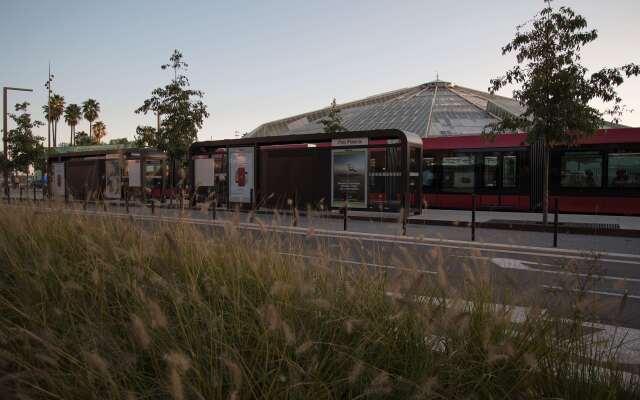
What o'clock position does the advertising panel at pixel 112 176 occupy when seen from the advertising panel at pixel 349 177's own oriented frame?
the advertising panel at pixel 112 176 is roughly at 4 o'clock from the advertising panel at pixel 349 177.

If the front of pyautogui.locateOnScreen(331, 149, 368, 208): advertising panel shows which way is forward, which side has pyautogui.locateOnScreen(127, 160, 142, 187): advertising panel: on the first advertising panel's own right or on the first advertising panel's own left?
on the first advertising panel's own right

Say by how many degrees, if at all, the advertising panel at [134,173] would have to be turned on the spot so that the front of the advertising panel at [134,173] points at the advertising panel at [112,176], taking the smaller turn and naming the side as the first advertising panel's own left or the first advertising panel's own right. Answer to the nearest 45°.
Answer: approximately 135° to the first advertising panel's own right

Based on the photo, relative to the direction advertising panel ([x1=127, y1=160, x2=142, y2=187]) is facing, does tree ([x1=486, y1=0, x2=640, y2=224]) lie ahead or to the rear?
ahead

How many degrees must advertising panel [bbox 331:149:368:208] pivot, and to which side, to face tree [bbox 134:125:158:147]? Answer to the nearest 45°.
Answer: approximately 135° to its right

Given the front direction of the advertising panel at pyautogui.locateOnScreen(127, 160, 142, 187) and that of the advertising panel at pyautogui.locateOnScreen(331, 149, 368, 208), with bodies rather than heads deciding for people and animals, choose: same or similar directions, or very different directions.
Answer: same or similar directions

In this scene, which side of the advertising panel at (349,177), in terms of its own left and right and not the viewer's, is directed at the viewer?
front

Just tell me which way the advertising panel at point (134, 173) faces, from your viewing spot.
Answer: facing the viewer

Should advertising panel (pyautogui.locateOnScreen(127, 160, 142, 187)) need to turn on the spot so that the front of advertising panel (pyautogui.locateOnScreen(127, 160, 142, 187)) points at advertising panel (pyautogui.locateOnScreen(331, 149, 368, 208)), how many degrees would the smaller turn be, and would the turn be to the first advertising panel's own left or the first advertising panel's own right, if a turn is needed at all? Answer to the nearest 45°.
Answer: approximately 45° to the first advertising panel's own left

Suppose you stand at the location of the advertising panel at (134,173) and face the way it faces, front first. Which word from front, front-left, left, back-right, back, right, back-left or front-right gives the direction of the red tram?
front-left

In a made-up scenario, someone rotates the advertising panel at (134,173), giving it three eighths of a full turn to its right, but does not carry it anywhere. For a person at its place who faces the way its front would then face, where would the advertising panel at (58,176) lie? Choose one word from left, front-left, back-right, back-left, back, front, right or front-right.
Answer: front

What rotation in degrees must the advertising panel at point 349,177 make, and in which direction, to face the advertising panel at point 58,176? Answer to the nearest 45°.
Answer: approximately 135° to its right
